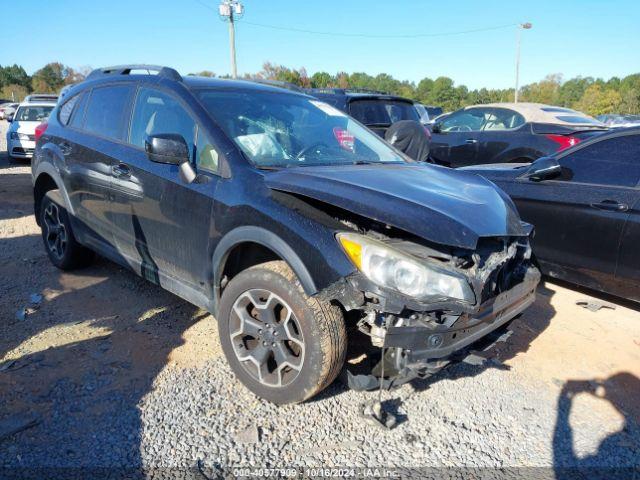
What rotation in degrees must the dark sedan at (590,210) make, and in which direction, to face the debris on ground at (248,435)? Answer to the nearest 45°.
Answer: approximately 90° to its left

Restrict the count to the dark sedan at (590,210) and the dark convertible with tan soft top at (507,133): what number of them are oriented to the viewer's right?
0

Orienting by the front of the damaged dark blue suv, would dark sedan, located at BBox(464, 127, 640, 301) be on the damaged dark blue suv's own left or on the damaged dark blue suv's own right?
on the damaged dark blue suv's own left

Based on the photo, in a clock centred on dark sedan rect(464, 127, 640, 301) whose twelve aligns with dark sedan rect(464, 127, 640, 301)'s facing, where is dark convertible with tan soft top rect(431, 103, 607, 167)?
dark convertible with tan soft top rect(431, 103, 607, 167) is roughly at 1 o'clock from dark sedan rect(464, 127, 640, 301).

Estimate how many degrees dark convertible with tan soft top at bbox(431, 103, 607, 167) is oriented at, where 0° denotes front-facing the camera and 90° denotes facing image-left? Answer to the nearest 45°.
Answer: approximately 135°

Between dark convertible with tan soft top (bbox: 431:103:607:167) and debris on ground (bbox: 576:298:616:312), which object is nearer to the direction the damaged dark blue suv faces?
the debris on ground

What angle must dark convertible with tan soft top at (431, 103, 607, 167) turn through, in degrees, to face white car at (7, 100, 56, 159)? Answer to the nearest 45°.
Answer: approximately 45° to its left

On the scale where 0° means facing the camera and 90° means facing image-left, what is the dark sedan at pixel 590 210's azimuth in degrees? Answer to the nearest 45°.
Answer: approximately 135°

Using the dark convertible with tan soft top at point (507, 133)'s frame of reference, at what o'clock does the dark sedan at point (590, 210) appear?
the dark sedan at point (590, 210) is roughly at 7 o'clock from the dark convertible with tan soft top at point (507, 133).

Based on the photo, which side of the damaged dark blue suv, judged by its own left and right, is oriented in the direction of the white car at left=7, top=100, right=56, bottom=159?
back

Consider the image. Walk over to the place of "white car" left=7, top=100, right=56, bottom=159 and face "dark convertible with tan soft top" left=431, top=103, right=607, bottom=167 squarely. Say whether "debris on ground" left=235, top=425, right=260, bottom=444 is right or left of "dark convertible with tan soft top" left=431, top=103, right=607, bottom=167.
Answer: right
